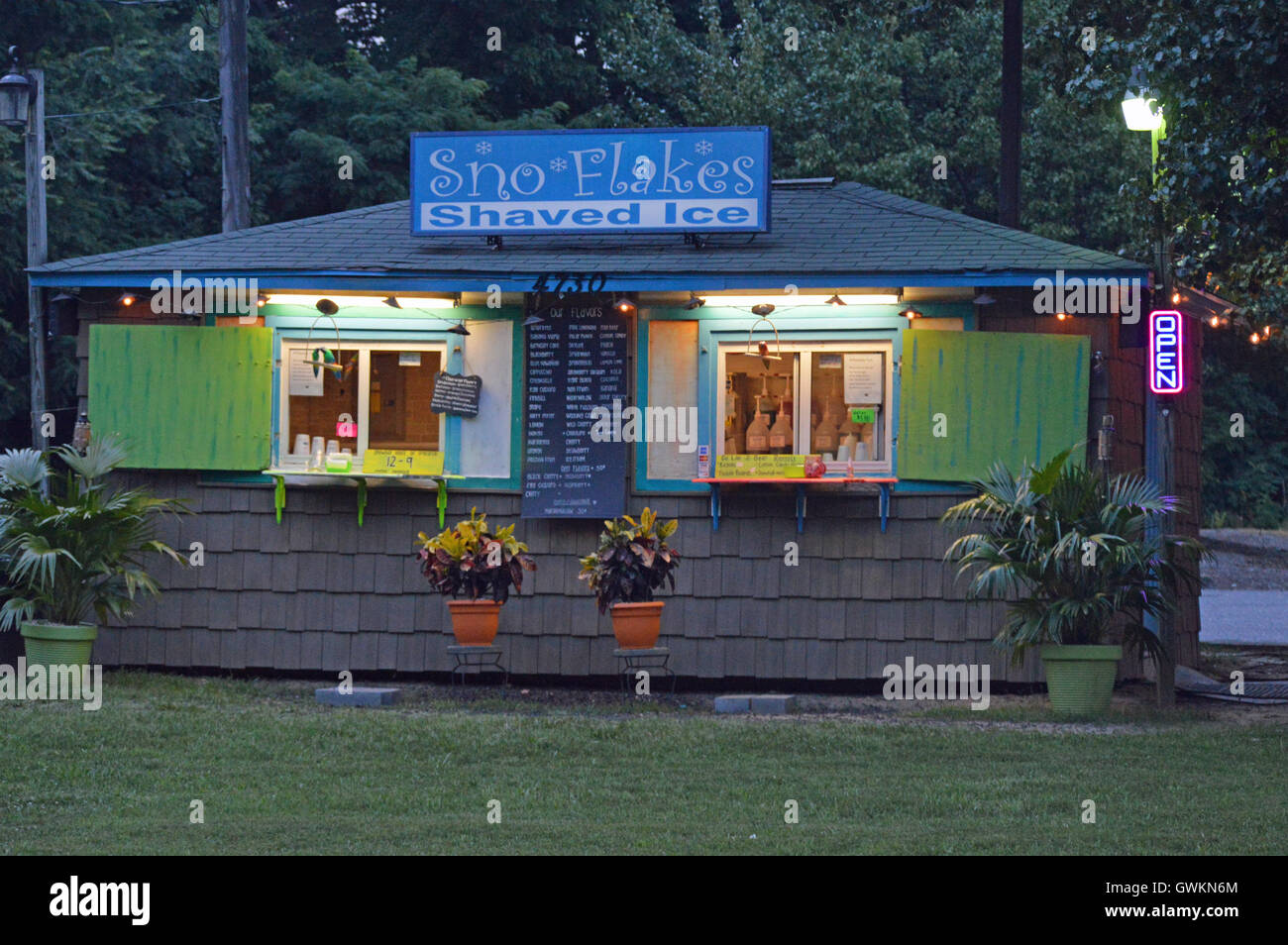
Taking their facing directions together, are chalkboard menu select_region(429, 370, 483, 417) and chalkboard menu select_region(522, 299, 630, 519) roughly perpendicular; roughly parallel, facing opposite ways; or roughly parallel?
roughly parallel

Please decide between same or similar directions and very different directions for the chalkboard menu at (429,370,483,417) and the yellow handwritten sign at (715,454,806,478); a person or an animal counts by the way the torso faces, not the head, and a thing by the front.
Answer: same or similar directions

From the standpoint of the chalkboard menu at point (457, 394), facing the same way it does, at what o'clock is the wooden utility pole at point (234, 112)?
The wooden utility pole is roughly at 5 o'clock from the chalkboard menu.

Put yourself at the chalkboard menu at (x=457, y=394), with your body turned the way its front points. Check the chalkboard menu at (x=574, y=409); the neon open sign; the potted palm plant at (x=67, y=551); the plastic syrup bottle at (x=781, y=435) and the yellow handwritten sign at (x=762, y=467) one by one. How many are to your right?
1

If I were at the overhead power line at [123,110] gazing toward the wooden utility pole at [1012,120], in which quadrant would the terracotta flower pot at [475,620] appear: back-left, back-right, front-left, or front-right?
front-right

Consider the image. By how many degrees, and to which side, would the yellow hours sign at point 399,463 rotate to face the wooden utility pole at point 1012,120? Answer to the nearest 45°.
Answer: approximately 135° to its left

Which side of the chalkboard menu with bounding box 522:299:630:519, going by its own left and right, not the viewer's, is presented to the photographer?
front

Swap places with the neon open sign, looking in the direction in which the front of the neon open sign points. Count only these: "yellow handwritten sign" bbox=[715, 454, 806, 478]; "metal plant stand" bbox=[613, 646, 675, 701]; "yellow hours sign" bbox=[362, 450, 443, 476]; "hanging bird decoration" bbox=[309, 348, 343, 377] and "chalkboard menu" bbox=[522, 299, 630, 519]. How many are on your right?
5

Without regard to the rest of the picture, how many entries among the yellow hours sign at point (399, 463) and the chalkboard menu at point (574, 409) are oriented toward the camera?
2

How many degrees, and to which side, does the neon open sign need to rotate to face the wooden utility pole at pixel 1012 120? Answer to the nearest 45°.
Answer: approximately 180°

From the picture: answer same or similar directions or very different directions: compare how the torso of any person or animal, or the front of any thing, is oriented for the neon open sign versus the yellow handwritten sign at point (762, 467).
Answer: same or similar directions

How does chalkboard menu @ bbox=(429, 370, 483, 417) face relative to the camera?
toward the camera

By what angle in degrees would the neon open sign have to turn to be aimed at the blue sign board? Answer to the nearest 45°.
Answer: approximately 90° to its right

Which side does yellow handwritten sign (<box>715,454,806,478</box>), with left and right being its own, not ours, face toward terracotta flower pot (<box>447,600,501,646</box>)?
right

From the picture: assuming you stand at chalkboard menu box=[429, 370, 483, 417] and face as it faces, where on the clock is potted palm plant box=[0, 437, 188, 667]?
The potted palm plant is roughly at 3 o'clock from the chalkboard menu.

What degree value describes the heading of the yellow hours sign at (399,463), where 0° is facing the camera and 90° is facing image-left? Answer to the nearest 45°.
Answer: approximately 0°
